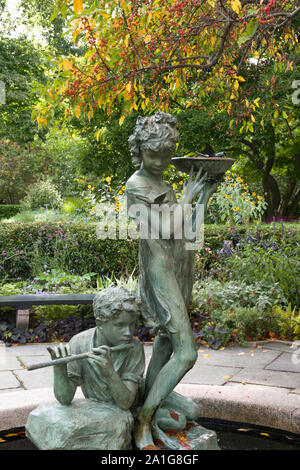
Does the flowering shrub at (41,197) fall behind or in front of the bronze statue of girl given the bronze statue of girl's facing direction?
behind

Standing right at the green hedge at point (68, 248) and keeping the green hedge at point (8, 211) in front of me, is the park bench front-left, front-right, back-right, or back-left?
back-left

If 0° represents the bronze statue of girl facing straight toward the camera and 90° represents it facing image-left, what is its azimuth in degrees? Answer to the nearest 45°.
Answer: approximately 315°

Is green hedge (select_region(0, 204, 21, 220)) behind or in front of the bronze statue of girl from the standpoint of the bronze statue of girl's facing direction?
behind

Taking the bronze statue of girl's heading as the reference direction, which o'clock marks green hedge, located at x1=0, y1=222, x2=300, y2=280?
The green hedge is roughly at 7 o'clock from the bronze statue of girl.
